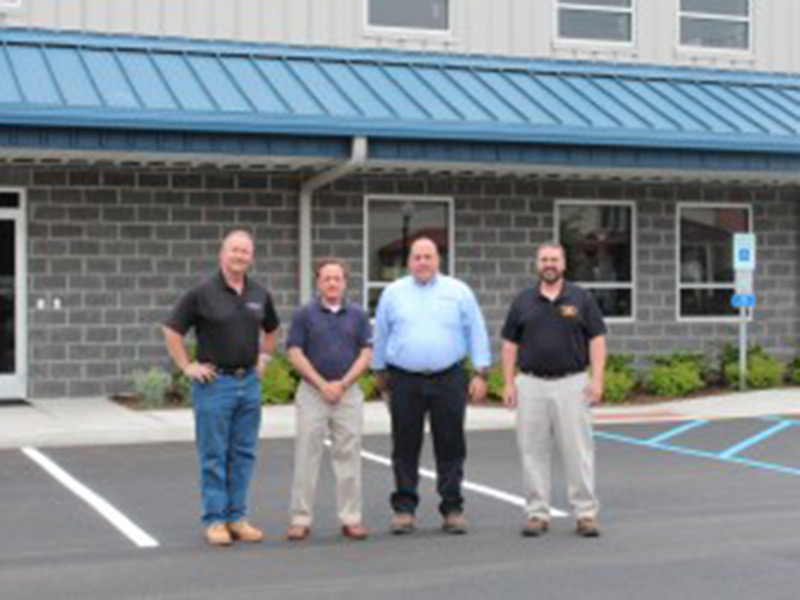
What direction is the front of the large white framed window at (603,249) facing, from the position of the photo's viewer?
facing the viewer

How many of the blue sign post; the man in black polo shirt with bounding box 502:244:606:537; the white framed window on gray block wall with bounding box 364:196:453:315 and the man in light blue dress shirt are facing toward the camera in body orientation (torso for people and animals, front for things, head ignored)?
4

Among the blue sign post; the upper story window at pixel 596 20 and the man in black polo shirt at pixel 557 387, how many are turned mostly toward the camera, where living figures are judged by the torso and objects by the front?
3

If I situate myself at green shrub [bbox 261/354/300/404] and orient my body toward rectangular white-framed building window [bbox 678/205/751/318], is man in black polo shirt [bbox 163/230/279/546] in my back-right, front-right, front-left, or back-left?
back-right

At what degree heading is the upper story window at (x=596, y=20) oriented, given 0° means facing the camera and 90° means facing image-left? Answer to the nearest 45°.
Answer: approximately 0°

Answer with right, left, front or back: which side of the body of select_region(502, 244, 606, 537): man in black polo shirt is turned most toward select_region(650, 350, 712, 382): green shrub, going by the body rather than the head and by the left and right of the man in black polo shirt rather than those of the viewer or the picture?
back

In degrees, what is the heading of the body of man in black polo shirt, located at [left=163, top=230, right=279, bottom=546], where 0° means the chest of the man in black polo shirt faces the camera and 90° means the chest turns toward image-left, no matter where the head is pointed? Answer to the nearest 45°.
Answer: approximately 315°

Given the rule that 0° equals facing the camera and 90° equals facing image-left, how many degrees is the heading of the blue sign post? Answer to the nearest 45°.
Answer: approximately 0°

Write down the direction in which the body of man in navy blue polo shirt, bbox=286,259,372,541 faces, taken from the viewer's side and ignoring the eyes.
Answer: toward the camera

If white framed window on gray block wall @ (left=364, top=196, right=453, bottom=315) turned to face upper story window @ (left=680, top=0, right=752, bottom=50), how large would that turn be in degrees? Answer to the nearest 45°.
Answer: approximately 135° to its left

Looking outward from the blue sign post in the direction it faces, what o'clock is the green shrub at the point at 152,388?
The green shrub is roughly at 2 o'clock from the blue sign post.

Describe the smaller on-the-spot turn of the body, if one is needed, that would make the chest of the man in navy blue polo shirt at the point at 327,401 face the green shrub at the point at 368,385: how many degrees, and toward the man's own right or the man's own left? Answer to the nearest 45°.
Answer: approximately 180°

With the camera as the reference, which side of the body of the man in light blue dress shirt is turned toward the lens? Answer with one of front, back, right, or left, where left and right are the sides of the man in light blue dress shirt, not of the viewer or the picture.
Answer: front

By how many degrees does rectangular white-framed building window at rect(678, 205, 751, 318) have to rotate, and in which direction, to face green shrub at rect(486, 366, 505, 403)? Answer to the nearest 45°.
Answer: approximately 45° to its right
